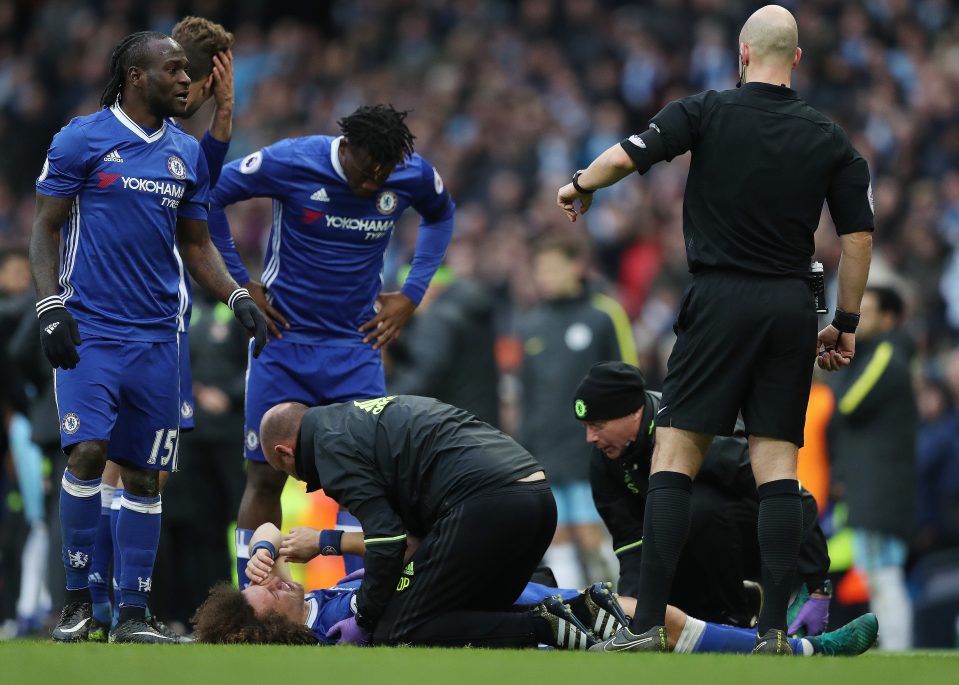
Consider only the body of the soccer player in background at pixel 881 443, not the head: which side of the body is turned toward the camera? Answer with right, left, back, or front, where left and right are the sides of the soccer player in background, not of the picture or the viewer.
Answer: left

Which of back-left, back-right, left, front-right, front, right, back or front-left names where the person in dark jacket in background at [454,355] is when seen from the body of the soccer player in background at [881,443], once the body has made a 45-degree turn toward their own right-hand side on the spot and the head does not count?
front-left

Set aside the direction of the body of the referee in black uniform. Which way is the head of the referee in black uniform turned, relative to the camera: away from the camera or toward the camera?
away from the camera

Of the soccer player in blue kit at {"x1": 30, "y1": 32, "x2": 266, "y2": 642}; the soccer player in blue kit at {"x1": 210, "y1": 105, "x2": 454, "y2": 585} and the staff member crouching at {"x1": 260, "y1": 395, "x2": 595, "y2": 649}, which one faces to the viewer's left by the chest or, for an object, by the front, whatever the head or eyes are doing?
the staff member crouching

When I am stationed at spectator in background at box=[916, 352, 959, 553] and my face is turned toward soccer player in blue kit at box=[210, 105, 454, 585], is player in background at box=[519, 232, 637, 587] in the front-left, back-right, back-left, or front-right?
front-right

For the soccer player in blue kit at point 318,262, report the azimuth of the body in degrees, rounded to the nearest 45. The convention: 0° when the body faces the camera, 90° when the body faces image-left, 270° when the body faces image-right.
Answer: approximately 315°

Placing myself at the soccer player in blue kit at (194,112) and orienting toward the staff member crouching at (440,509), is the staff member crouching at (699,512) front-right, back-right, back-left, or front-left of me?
front-left

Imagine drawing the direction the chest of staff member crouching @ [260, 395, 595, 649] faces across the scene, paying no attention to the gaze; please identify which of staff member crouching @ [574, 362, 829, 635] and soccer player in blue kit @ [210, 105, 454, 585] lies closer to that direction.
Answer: the soccer player in blue kit

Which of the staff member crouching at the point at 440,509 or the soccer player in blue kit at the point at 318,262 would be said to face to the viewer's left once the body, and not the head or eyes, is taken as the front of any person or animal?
the staff member crouching

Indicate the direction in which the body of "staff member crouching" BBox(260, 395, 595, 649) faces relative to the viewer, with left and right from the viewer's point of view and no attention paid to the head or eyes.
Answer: facing to the left of the viewer

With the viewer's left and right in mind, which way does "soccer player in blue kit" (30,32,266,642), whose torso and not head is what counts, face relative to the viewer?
facing the viewer and to the right of the viewer

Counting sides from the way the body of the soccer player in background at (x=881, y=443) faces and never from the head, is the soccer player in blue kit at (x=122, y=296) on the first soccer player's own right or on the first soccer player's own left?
on the first soccer player's own left

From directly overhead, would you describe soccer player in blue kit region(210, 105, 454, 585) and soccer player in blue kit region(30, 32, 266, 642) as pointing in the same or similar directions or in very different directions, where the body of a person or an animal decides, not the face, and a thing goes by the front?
same or similar directions

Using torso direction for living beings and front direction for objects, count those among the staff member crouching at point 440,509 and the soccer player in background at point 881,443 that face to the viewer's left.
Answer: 2

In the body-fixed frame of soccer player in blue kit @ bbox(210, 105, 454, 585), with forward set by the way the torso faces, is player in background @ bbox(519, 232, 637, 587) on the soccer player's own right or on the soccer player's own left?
on the soccer player's own left

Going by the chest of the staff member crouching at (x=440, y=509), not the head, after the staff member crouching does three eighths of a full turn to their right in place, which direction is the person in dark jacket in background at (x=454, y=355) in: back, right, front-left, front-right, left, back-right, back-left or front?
front-left
